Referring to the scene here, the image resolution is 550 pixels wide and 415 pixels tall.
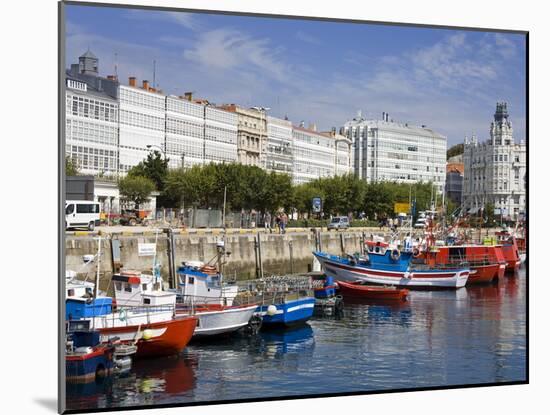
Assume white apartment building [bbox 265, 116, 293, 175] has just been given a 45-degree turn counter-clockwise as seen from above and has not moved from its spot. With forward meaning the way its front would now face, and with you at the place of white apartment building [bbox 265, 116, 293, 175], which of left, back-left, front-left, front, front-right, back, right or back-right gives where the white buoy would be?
right

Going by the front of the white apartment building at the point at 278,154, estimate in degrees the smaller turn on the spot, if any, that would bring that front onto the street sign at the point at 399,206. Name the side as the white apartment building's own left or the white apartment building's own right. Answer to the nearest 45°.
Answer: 0° — it already faces it

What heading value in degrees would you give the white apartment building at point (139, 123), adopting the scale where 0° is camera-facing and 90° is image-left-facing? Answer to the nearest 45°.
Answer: approximately 315°

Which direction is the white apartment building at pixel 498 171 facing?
toward the camera

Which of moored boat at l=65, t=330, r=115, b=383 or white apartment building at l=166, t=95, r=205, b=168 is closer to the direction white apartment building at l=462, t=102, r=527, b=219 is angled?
the moored boat

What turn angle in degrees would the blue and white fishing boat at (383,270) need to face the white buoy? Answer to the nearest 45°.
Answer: approximately 90° to its left

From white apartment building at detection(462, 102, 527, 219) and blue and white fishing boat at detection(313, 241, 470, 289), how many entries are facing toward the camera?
1

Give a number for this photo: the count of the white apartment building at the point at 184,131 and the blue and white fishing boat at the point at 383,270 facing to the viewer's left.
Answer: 1

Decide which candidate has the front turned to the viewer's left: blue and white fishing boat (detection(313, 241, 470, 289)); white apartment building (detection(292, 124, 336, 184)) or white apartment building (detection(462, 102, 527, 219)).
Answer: the blue and white fishing boat

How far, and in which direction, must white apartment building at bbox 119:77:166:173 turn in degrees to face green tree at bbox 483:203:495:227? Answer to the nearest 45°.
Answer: approximately 45° to its left

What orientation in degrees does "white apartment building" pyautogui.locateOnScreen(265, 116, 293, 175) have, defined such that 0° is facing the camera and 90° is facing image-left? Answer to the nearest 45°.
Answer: approximately 315°
